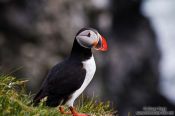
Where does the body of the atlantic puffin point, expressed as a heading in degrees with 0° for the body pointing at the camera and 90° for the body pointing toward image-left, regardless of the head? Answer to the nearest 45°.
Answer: approximately 270°
